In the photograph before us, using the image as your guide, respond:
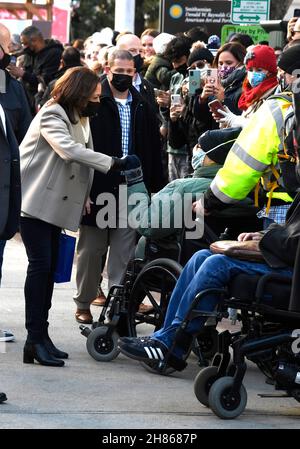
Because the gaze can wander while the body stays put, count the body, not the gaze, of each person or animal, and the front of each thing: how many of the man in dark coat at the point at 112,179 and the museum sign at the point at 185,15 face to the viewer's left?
0

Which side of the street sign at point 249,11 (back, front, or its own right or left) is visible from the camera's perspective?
front

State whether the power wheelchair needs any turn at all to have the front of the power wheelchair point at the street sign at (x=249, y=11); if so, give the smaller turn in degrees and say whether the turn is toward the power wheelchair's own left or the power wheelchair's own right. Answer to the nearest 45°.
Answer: approximately 90° to the power wheelchair's own right

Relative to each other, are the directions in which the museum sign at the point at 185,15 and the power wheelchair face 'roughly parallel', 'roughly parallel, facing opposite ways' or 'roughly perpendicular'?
roughly perpendicular

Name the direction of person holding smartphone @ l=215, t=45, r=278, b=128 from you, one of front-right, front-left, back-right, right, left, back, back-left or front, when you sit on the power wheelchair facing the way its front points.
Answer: right

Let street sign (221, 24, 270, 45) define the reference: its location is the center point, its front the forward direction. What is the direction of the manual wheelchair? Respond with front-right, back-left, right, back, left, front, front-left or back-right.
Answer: front

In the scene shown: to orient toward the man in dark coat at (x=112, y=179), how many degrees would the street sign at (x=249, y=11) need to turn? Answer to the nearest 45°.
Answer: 0° — it already faces them

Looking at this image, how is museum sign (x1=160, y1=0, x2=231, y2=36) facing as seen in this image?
toward the camera

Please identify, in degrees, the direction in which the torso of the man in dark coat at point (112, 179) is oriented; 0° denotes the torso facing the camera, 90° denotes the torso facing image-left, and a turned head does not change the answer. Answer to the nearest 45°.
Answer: approximately 0°

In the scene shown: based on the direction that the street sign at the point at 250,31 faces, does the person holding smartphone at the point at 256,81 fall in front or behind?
in front

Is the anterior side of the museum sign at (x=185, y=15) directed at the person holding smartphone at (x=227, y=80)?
yes

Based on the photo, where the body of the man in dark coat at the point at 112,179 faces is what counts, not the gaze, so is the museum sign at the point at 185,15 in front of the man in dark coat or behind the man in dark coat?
behind

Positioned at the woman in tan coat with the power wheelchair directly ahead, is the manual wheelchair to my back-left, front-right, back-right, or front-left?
front-left

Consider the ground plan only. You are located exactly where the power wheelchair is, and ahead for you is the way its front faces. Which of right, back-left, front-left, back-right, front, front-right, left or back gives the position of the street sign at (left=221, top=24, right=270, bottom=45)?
right

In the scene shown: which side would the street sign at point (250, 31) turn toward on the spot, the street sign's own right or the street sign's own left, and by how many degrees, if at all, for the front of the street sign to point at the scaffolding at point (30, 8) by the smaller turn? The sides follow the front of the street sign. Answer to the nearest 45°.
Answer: approximately 135° to the street sign's own right
